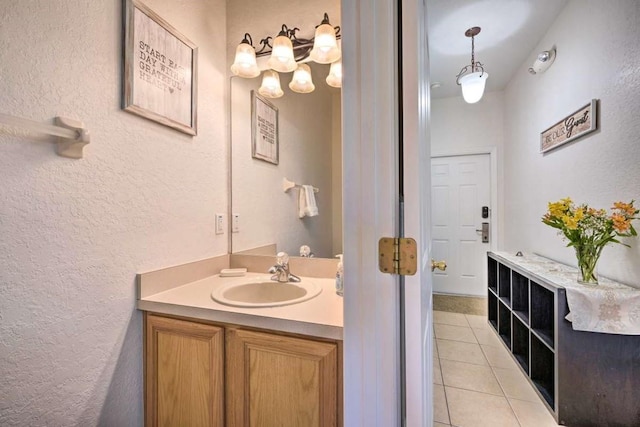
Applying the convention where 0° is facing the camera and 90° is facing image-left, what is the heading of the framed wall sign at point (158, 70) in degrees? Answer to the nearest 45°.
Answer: approximately 315°

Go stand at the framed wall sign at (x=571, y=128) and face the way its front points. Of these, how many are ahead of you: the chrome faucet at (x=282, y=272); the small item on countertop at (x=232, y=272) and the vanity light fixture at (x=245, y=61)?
3

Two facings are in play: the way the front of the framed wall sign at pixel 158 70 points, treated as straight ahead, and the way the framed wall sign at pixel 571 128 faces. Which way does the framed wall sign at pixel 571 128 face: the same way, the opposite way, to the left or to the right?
the opposite way

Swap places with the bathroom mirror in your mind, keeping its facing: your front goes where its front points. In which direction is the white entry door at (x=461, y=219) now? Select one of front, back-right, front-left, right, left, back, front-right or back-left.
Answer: back-left

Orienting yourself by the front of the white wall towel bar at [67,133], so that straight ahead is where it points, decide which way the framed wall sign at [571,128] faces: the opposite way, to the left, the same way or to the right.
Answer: the opposite way

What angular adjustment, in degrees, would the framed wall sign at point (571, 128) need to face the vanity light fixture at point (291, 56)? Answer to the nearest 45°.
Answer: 0° — it already faces it

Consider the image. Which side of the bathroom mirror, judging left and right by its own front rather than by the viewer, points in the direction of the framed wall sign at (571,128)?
left

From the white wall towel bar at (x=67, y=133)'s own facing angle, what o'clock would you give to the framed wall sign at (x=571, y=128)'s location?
The framed wall sign is roughly at 11 o'clock from the white wall towel bar.

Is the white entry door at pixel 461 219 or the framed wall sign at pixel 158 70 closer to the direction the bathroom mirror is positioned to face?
the framed wall sign

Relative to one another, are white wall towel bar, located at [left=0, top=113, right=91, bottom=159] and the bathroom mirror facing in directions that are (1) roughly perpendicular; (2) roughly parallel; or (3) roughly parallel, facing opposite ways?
roughly perpendicular
